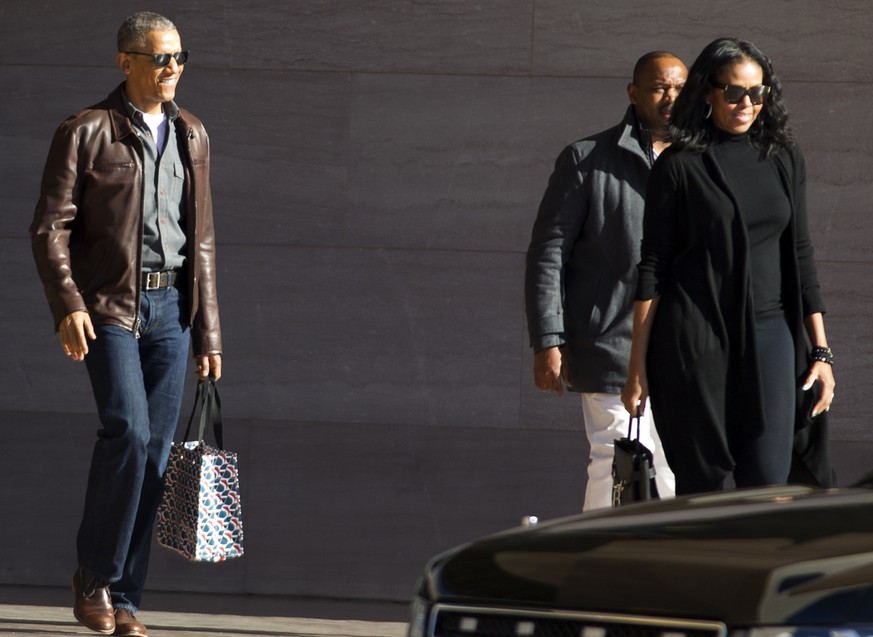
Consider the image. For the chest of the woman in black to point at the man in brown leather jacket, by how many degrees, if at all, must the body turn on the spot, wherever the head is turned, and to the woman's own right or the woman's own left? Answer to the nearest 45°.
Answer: approximately 135° to the woman's own right

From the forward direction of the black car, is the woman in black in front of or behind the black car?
behind

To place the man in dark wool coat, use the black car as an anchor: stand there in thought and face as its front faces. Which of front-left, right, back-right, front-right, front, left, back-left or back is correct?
back-right

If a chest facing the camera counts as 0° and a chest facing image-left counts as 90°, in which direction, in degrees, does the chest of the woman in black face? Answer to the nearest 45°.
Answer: approximately 315°

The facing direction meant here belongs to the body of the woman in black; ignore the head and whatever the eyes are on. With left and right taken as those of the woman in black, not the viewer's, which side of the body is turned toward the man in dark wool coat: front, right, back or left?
back

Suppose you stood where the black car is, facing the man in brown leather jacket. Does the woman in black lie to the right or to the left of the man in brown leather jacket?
right
